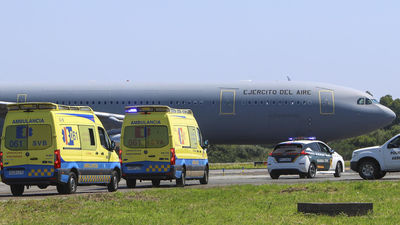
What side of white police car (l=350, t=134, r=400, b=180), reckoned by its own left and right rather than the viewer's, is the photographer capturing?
left

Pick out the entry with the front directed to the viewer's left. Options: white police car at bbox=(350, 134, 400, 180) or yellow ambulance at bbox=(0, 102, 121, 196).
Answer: the white police car

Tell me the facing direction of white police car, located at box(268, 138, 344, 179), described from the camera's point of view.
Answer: facing away from the viewer and to the right of the viewer

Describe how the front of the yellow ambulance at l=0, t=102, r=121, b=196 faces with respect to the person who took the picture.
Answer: facing away from the viewer and to the right of the viewer

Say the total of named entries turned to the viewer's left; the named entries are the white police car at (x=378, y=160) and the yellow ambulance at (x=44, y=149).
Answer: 1

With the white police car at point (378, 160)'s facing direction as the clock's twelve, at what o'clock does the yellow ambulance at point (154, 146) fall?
The yellow ambulance is roughly at 11 o'clock from the white police car.
